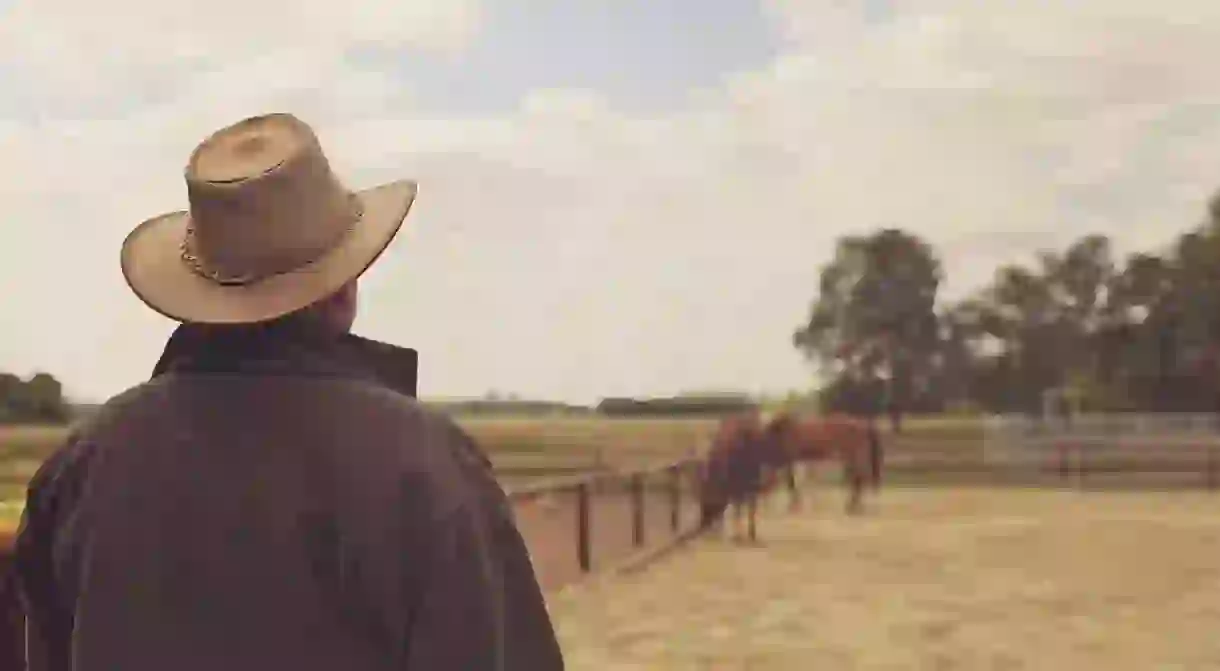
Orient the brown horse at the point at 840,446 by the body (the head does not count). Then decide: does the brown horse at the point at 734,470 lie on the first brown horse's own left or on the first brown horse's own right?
on the first brown horse's own left

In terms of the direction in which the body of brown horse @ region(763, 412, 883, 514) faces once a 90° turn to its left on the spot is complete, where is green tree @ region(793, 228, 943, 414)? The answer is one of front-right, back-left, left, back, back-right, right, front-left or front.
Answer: back

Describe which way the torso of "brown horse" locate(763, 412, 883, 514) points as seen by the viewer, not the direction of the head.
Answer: to the viewer's left
